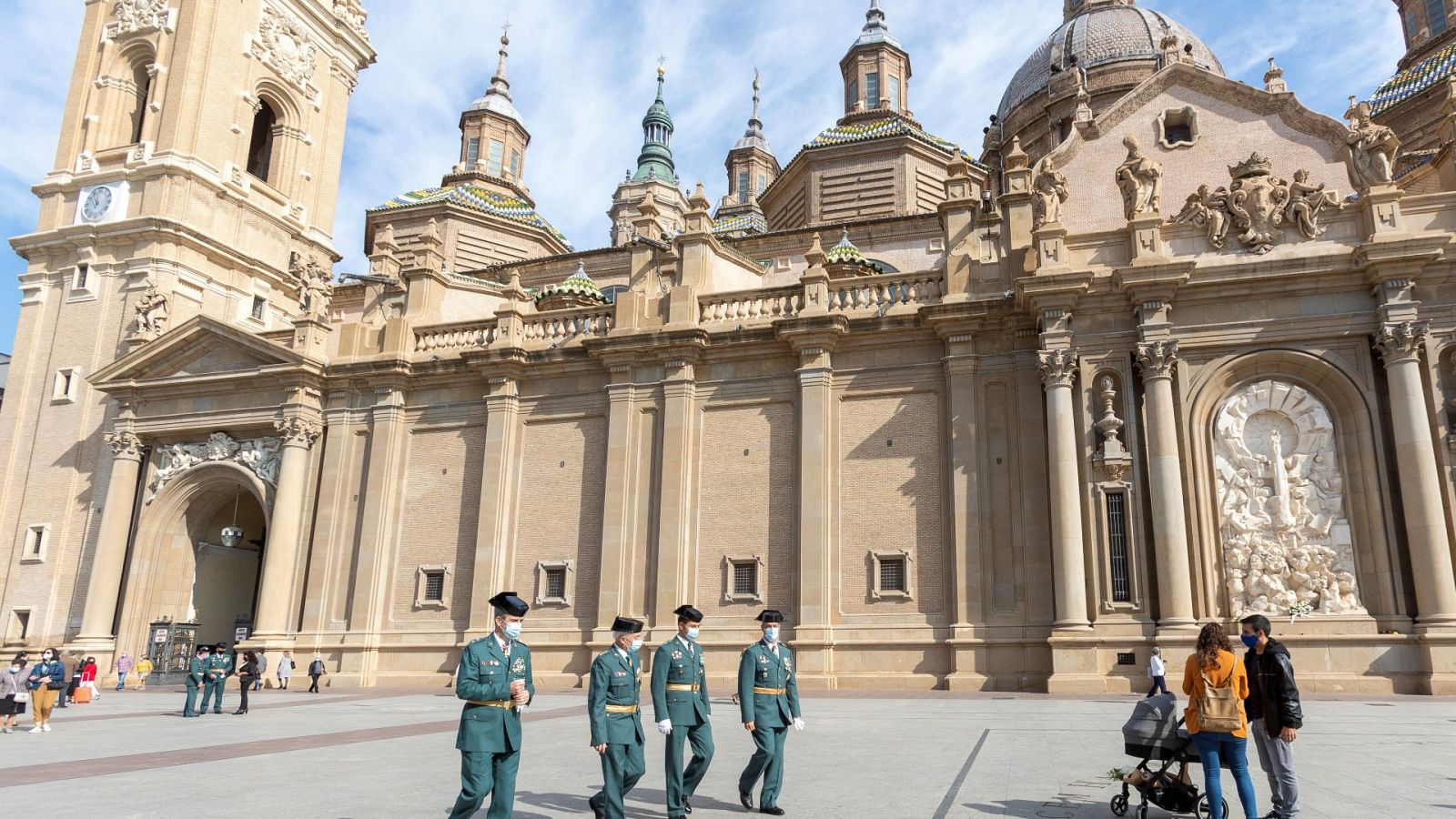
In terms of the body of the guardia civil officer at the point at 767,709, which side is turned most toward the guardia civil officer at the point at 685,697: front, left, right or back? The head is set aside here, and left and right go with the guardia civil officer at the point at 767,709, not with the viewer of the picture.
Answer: right

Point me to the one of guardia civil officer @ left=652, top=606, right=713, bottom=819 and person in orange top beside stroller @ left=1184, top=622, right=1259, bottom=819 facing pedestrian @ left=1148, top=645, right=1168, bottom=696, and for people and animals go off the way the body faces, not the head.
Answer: the person in orange top beside stroller

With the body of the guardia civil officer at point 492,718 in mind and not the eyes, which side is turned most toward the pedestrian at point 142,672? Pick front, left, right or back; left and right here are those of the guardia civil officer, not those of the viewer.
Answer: back

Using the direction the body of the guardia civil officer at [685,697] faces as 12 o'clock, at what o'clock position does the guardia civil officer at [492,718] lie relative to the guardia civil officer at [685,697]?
the guardia civil officer at [492,718] is roughly at 3 o'clock from the guardia civil officer at [685,697].

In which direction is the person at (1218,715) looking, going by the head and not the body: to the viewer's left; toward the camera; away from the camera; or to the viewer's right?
away from the camera

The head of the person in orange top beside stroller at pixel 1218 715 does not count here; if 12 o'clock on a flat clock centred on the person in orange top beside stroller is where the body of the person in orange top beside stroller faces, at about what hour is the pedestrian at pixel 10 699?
The pedestrian is roughly at 9 o'clock from the person in orange top beside stroller.

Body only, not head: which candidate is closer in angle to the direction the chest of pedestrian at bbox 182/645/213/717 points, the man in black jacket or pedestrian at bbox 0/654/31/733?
the man in black jacket

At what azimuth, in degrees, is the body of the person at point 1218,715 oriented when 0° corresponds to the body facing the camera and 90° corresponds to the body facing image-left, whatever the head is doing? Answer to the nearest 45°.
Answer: approximately 180°

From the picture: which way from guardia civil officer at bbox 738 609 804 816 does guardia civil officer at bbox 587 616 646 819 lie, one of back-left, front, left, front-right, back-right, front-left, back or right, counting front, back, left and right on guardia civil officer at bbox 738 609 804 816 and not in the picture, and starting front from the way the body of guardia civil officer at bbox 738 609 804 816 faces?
right

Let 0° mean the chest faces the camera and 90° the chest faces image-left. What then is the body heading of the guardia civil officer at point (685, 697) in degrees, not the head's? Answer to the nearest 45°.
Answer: approximately 315°

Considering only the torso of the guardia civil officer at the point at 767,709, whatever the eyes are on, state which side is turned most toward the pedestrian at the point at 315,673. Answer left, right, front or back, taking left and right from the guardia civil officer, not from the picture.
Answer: back

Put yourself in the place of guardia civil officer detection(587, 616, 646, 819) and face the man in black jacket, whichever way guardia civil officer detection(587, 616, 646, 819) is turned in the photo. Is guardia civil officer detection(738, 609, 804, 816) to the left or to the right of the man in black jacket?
left
